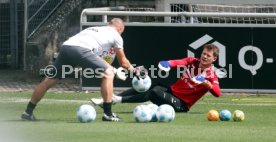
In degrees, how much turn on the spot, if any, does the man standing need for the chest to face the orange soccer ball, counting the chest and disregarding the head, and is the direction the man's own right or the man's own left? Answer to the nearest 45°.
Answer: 0° — they already face it

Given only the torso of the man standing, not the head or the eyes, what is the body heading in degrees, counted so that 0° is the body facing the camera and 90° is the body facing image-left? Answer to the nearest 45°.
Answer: approximately 270°
